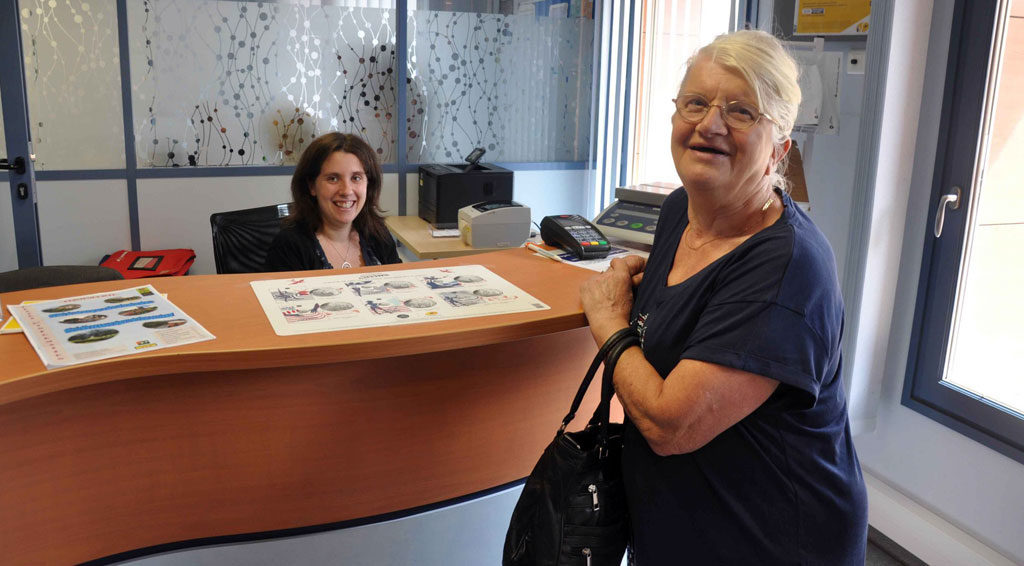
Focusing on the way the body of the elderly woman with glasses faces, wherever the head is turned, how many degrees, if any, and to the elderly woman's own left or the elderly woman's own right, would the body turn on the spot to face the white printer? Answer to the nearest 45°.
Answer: approximately 90° to the elderly woman's own right

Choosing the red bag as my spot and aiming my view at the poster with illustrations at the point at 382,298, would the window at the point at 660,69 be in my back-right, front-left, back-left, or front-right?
front-left

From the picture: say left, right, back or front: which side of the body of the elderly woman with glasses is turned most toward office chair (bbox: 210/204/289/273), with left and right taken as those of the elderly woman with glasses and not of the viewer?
right

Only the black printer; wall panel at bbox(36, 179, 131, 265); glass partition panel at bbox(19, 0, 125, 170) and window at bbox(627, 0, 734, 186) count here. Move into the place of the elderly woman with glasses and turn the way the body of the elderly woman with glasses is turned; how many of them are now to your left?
0

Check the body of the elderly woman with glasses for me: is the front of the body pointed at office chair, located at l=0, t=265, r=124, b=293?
no

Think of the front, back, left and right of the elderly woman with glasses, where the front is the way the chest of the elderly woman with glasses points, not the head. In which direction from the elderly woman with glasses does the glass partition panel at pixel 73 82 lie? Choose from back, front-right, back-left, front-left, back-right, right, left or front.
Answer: right

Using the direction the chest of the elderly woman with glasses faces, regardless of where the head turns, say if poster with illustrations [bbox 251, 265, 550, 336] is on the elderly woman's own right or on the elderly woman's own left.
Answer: on the elderly woman's own right

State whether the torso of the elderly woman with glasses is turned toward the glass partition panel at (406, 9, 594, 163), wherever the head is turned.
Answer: no

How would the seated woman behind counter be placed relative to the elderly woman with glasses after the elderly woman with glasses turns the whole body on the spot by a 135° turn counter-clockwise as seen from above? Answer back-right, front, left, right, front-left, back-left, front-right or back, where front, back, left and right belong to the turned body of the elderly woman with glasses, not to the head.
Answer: back-left

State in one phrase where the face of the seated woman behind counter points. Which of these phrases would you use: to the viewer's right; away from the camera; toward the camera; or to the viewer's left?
toward the camera

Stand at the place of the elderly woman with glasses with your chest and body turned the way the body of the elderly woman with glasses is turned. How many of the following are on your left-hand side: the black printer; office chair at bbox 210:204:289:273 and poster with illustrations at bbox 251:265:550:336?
0

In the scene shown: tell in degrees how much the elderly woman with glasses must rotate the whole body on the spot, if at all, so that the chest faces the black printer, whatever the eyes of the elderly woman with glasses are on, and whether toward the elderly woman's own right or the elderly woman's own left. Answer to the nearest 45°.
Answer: approximately 90° to the elderly woman's own right

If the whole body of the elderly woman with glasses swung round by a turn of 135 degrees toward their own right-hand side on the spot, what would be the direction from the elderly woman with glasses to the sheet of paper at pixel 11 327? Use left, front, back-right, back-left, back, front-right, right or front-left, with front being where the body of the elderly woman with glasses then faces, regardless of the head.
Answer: left

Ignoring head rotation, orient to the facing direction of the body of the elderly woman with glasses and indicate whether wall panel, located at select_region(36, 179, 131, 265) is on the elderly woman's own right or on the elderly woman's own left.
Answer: on the elderly woman's own right

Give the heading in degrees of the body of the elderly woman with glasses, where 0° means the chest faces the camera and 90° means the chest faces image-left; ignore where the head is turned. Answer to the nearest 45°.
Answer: approximately 45°

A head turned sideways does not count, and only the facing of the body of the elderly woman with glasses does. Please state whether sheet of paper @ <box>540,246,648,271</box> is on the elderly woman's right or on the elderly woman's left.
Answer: on the elderly woman's right
